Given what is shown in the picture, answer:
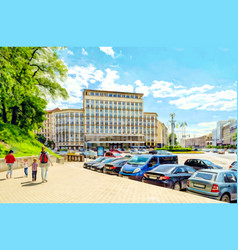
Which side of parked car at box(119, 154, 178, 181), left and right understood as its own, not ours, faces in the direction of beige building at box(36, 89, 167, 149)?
right

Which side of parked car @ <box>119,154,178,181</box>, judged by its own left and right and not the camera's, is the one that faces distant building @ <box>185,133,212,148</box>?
back

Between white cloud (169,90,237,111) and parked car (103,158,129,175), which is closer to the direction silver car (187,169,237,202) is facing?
the white cloud
